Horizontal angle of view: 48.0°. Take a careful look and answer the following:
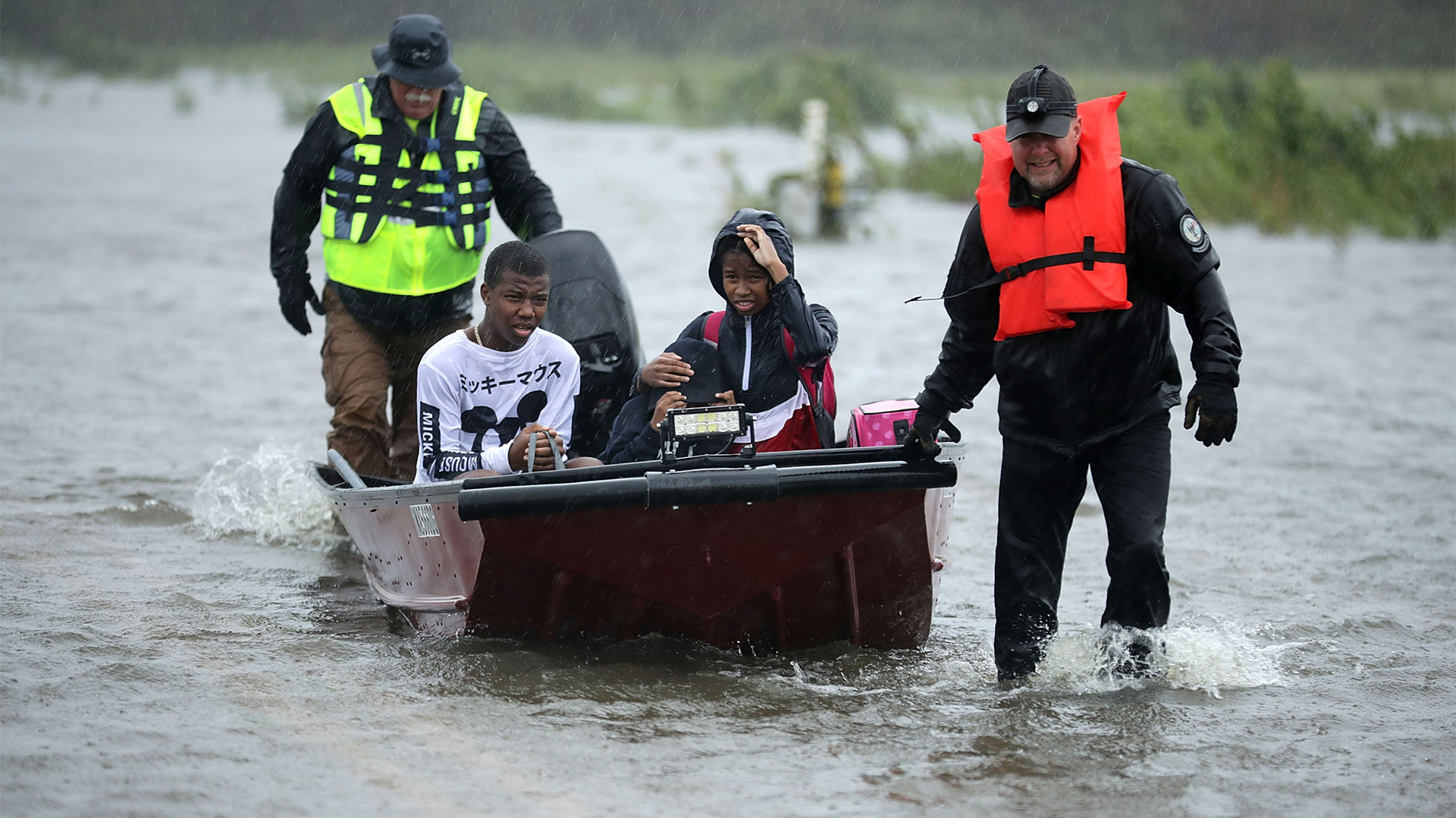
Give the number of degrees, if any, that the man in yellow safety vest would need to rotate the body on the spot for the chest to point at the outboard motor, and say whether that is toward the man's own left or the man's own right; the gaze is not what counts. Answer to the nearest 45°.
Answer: approximately 90° to the man's own left

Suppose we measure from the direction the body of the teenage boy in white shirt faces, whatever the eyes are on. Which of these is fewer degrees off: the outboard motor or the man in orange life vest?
the man in orange life vest

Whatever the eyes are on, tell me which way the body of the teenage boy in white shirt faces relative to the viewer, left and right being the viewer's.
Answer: facing the viewer and to the right of the viewer

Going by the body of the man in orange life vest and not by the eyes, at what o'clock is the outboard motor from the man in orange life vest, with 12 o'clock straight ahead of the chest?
The outboard motor is roughly at 4 o'clock from the man in orange life vest.

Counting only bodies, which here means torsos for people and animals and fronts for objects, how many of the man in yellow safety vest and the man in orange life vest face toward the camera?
2

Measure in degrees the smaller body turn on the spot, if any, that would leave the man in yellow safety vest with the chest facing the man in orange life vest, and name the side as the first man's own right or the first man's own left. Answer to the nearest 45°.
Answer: approximately 45° to the first man's own left

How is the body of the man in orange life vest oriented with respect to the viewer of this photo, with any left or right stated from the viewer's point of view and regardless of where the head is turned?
facing the viewer

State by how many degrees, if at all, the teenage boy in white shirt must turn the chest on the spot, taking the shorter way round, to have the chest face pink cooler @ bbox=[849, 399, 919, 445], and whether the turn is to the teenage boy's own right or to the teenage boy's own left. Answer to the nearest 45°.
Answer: approximately 45° to the teenage boy's own left

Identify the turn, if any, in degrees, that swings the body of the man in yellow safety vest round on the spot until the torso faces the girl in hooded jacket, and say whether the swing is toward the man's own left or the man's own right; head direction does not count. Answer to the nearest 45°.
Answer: approximately 45° to the man's own left

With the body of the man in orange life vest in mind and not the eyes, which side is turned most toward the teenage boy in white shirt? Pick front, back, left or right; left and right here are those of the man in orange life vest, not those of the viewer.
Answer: right

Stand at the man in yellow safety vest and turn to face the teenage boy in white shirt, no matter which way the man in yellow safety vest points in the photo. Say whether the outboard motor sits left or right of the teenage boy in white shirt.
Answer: left
